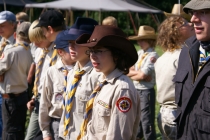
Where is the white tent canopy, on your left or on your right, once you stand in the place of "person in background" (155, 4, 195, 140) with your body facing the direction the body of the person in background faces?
on your left

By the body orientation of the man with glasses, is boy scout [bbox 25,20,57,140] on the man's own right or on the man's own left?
on the man's own right

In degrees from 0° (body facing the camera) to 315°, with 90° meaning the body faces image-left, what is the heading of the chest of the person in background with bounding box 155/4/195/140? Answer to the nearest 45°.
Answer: approximately 225°

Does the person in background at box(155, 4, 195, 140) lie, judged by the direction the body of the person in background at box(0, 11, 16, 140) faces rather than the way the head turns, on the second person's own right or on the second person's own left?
on the second person's own left
